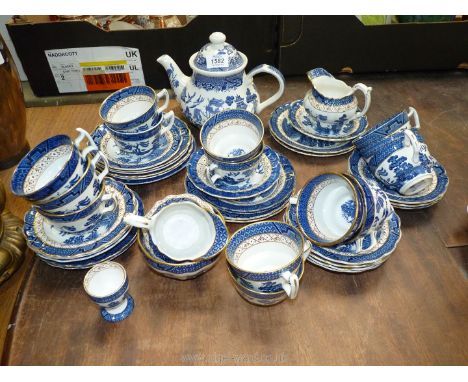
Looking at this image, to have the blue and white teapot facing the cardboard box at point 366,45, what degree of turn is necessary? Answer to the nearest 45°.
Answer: approximately 135° to its right

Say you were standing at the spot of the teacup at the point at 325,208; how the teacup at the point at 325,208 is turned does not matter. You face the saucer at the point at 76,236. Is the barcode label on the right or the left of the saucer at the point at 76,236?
right

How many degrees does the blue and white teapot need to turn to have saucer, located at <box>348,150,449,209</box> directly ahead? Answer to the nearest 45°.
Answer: approximately 135° to its left

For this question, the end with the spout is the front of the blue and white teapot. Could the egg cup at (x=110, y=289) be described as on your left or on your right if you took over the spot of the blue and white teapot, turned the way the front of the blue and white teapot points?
on your left

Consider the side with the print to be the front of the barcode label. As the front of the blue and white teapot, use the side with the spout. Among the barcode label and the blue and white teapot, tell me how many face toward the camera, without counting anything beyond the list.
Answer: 1

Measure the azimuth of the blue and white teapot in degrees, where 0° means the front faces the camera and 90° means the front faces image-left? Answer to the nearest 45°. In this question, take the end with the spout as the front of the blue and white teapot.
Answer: approximately 90°
